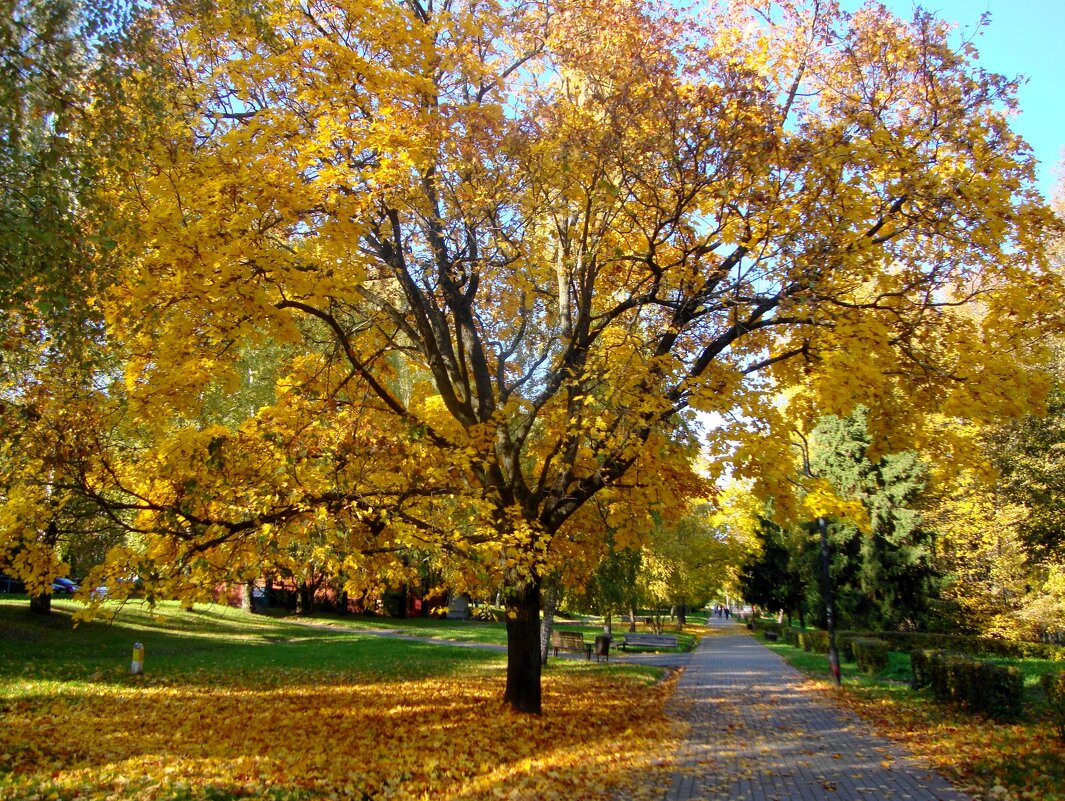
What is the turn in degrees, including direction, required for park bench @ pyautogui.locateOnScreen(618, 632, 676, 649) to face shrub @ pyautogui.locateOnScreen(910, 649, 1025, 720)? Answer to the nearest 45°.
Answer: approximately 45° to its left

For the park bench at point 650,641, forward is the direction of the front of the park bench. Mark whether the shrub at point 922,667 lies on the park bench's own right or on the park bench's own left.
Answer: on the park bench's own left

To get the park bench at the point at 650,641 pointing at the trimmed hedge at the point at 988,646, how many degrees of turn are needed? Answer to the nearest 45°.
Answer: approximately 135° to its left

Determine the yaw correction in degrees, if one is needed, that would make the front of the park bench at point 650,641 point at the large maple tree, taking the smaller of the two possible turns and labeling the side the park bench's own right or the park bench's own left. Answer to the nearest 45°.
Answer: approximately 45° to the park bench's own left

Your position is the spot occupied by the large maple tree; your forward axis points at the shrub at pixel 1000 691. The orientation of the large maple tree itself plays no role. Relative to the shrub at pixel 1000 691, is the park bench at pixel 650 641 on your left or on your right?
left

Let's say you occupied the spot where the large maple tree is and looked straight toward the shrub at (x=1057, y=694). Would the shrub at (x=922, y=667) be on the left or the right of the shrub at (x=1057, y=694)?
left

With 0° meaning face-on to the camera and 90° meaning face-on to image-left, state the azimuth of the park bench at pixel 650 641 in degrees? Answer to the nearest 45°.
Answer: approximately 45°

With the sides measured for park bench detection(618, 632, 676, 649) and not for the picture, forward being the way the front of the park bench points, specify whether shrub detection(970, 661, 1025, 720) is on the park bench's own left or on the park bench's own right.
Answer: on the park bench's own left

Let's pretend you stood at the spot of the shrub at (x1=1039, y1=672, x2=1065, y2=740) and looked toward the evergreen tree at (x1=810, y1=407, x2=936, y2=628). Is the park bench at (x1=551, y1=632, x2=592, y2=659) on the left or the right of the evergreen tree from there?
left
